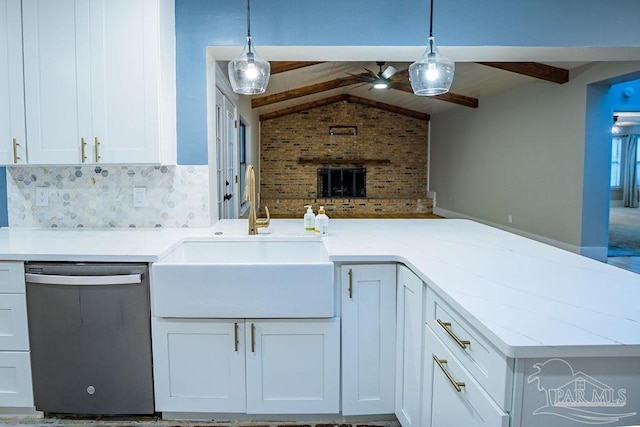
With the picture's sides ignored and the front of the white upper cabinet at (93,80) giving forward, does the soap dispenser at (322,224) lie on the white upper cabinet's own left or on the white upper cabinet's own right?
on the white upper cabinet's own left

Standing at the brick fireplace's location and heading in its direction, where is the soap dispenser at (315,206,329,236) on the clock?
The soap dispenser is roughly at 12 o'clock from the brick fireplace.

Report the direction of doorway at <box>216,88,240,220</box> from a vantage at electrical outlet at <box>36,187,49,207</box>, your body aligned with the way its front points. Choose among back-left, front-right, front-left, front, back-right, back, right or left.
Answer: back-left

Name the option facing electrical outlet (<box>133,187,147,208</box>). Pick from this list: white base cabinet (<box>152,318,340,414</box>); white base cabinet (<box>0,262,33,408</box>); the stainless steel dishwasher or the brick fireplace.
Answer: the brick fireplace

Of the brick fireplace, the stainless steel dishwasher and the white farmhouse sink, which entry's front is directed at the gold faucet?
the brick fireplace

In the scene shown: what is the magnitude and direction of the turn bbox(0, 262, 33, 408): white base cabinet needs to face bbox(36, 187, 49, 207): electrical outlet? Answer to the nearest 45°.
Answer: approximately 180°
